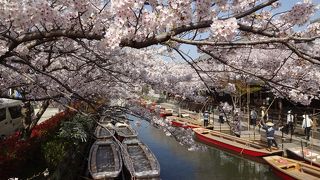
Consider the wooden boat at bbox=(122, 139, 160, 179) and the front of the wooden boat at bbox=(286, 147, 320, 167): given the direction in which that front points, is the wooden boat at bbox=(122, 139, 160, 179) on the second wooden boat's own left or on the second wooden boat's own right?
on the second wooden boat's own left

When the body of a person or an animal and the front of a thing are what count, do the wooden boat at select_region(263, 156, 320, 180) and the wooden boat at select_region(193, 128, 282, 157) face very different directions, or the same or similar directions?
same or similar directions

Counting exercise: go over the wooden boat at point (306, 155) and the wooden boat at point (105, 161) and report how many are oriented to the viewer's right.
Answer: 0

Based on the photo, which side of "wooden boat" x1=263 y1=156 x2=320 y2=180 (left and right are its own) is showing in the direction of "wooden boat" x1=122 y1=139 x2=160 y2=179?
left

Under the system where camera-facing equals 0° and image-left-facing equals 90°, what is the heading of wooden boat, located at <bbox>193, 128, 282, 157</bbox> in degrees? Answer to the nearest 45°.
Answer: approximately 135°

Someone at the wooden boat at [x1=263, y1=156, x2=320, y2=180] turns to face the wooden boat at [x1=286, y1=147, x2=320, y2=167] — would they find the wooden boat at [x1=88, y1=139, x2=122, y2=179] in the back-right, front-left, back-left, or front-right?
back-left

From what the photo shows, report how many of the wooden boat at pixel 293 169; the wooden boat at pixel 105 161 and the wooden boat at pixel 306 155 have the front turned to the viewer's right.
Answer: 0

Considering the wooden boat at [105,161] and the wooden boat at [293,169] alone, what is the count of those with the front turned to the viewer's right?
0

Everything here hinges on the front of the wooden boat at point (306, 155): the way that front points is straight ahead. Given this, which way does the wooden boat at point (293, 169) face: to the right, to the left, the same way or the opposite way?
the same way

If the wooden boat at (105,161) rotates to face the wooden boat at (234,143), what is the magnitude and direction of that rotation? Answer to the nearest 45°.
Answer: approximately 45° to its right

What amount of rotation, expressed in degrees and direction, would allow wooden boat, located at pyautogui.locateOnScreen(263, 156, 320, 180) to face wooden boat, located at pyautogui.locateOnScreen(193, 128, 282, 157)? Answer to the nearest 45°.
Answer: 0° — it already faces it

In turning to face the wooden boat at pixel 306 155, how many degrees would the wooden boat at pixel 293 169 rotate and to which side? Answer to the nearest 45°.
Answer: approximately 45° to its right

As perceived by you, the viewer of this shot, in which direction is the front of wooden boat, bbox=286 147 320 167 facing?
facing away from the viewer and to the left of the viewer

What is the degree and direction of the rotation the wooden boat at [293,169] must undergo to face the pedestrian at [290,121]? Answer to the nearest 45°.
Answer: approximately 45° to its right

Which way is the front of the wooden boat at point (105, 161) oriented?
away from the camera

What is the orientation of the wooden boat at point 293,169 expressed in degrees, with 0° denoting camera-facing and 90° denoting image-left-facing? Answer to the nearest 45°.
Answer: approximately 135°
